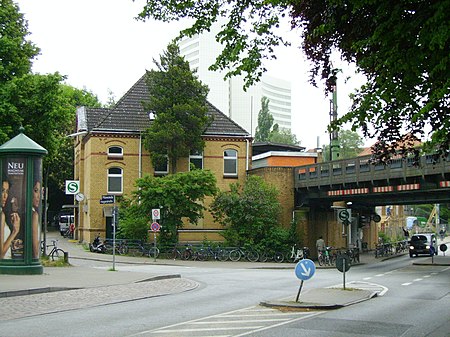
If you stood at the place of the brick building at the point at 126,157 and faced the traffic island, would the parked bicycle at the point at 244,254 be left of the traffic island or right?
left

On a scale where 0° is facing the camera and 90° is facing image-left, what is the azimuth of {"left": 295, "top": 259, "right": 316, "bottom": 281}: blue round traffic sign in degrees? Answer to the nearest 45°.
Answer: approximately 0°

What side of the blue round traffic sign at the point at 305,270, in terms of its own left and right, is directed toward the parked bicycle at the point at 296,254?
back

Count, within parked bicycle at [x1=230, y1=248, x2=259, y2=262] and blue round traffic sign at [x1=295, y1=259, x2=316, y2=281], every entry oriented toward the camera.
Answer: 1

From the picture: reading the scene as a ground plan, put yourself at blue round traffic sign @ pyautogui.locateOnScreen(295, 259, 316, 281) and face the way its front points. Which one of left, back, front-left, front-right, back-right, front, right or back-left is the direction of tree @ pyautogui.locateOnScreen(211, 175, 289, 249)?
back
